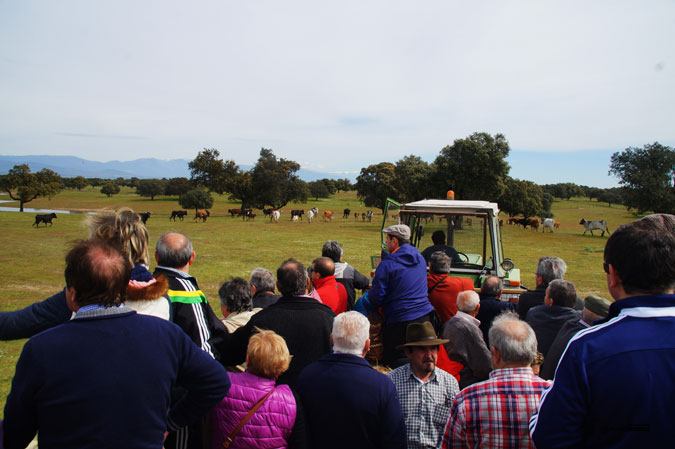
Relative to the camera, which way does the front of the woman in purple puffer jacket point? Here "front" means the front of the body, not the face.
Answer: away from the camera

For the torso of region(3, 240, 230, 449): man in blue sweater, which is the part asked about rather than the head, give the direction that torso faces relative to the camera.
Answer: away from the camera

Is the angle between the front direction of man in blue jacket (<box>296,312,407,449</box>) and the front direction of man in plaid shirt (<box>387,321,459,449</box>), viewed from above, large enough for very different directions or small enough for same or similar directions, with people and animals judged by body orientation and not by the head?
very different directions

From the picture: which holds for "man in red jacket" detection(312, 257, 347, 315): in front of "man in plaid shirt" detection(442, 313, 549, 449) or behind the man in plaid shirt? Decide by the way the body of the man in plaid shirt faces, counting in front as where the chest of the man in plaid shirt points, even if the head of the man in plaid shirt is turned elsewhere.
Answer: in front

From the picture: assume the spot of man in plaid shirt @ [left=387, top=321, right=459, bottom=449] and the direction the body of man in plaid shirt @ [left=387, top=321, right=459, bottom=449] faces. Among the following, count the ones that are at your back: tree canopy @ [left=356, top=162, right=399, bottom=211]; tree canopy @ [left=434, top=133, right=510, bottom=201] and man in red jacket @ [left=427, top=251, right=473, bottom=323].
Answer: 3

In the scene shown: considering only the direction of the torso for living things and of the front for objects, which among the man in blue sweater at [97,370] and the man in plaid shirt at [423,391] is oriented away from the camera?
the man in blue sweater

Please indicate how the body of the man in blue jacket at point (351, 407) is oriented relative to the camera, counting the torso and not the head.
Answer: away from the camera

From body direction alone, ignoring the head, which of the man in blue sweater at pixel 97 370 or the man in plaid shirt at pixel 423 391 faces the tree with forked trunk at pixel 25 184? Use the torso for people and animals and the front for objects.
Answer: the man in blue sweater

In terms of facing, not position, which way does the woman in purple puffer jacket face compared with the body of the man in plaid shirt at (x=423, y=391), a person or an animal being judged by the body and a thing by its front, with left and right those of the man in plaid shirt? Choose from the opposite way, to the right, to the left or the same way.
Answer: the opposite way

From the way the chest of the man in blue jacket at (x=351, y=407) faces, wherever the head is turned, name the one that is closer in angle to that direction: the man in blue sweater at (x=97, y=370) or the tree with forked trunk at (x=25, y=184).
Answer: the tree with forked trunk

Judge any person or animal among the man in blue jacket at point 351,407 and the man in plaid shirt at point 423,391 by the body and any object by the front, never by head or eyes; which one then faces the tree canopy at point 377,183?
the man in blue jacket

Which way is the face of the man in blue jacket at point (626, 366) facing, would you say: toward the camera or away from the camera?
away from the camera

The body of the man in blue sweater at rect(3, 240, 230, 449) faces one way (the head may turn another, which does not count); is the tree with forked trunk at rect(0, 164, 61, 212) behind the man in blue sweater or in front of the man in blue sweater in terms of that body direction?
in front

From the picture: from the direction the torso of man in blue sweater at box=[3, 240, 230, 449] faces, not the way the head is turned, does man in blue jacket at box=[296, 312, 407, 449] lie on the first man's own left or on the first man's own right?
on the first man's own right

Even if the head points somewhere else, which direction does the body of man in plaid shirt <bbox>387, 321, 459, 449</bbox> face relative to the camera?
toward the camera

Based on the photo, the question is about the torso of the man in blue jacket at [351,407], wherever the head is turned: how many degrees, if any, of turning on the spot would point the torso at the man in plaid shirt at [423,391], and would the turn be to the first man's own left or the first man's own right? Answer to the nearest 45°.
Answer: approximately 45° to the first man's own right

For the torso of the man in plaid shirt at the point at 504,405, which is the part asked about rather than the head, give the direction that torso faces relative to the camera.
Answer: away from the camera
